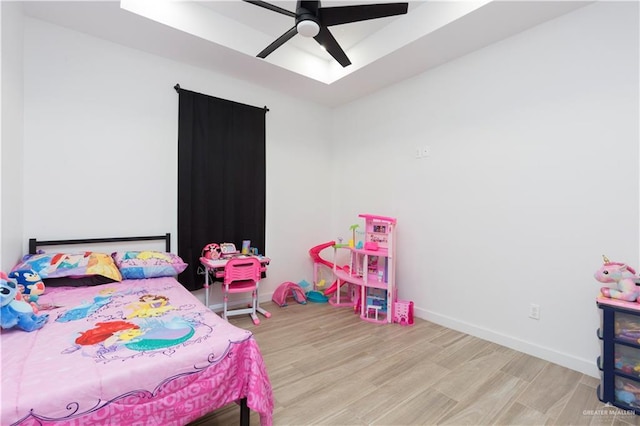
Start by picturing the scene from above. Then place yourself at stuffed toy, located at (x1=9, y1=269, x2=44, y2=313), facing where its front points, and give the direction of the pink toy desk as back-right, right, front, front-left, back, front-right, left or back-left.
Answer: front-left

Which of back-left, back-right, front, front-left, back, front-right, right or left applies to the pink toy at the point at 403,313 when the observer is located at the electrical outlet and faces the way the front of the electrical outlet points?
right

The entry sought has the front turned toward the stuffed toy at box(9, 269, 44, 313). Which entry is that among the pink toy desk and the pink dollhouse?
the pink dollhouse

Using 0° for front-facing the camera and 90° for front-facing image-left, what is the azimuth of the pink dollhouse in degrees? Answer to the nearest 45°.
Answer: approximately 45°

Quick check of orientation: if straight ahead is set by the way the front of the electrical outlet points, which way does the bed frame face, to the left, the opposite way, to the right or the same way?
to the left

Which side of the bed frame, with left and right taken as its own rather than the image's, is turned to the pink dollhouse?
left

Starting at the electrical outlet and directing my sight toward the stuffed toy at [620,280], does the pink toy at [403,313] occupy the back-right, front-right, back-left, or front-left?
back-right
